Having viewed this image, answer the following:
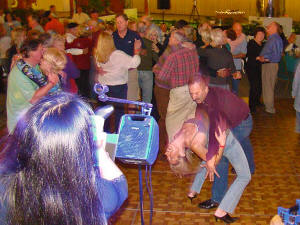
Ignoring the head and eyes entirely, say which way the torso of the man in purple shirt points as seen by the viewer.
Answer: to the viewer's left

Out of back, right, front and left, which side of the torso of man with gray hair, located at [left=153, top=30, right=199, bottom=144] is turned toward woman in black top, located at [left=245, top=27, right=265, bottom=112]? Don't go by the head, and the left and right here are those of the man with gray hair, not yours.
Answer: right

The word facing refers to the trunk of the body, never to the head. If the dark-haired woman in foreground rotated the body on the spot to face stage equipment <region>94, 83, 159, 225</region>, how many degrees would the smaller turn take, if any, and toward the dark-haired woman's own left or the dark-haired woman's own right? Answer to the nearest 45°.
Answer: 0° — they already face it

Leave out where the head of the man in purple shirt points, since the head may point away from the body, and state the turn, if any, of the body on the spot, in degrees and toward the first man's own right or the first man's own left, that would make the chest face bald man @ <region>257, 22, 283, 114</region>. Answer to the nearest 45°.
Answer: approximately 90° to the first man's own right

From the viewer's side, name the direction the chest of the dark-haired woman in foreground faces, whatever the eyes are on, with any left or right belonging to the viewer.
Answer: facing away from the viewer

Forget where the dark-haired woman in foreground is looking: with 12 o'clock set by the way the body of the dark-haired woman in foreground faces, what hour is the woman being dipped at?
The woman being dipped is roughly at 1 o'clock from the dark-haired woman in foreground.

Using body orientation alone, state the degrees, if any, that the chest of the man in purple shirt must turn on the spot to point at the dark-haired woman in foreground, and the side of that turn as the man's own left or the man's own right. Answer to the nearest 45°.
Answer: approximately 90° to the man's own left

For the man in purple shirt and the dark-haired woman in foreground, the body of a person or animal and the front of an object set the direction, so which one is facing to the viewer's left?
the man in purple shirt
